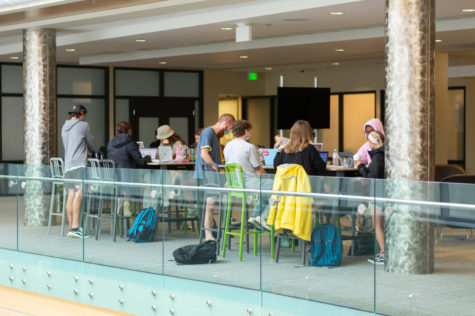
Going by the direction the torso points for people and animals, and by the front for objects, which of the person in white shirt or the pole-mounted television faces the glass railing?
the pole-mounted television

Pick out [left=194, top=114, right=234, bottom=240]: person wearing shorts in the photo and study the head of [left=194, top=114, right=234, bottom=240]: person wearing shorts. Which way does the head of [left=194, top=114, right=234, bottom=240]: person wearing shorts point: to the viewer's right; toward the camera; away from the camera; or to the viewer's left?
to the viewer's right

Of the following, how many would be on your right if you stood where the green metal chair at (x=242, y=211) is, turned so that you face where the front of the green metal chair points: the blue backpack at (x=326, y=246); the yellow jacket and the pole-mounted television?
2

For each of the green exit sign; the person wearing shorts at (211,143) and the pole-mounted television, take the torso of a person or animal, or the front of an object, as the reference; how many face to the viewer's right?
1

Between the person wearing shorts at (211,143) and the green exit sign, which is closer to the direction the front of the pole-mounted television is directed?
the person wearing shorts

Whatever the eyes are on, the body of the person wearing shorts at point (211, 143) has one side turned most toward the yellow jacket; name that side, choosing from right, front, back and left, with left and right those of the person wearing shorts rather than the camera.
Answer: right

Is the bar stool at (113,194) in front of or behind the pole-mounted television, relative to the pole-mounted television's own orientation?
in front

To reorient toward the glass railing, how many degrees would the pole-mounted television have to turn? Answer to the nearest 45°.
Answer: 0° — it already faces it

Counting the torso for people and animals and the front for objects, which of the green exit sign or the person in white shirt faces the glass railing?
the green exit sign

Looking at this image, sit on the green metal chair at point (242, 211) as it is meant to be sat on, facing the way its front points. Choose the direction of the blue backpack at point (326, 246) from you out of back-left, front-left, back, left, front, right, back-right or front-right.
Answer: right

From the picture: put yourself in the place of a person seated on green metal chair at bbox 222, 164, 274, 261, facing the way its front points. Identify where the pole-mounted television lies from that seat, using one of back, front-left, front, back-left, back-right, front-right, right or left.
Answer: front-left

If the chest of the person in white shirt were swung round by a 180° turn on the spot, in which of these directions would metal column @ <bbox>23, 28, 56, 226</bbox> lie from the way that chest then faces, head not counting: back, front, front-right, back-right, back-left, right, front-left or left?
right

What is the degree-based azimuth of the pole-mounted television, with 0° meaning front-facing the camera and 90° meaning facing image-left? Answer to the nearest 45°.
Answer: approximately 0°

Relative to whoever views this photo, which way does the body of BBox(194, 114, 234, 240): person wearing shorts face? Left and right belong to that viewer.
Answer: facing to the right of the viewer

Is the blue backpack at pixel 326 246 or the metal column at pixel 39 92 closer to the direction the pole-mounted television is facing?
the blue backpack

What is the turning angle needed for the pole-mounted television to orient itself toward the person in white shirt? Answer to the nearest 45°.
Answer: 0° — it already faces them
